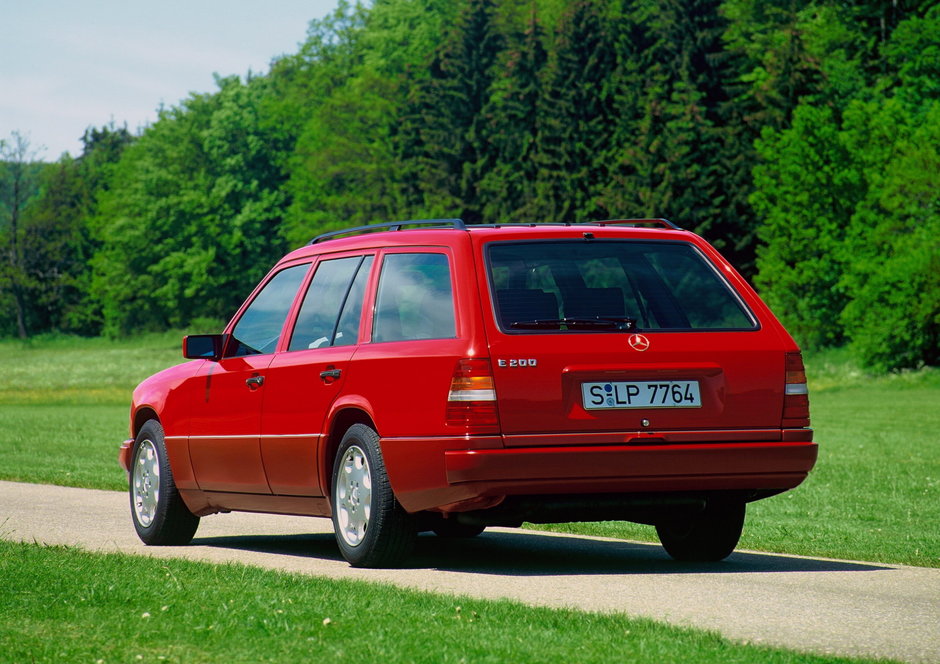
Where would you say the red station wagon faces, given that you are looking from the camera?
facing away from the viewer and to the left of the viewer
